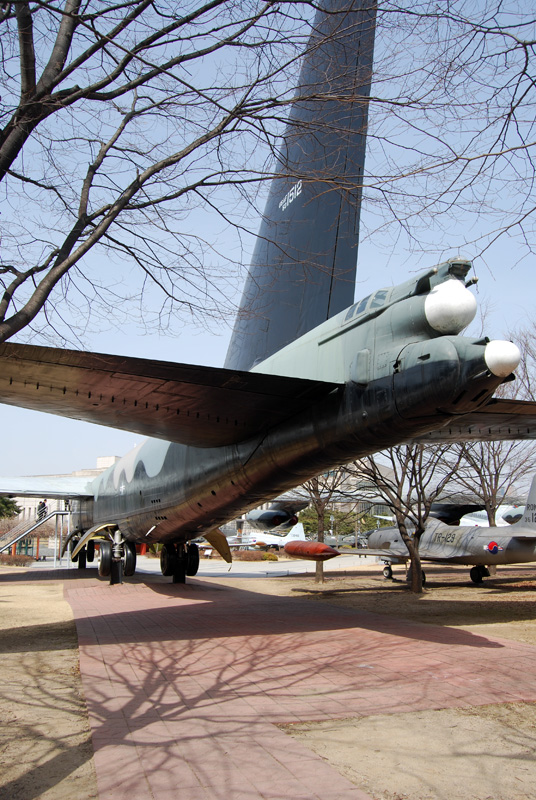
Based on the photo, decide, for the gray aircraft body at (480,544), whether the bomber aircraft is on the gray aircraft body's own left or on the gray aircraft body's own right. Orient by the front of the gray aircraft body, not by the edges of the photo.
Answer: on the gray aircraft body's own left

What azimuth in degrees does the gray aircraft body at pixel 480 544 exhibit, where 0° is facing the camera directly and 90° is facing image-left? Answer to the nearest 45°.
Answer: approximately 90°

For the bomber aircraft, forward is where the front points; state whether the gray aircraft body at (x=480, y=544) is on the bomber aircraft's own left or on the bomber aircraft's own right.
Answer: on the bomber aircraft's own right

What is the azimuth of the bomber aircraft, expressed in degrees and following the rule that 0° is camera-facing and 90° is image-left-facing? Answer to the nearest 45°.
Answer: approximately 135°
